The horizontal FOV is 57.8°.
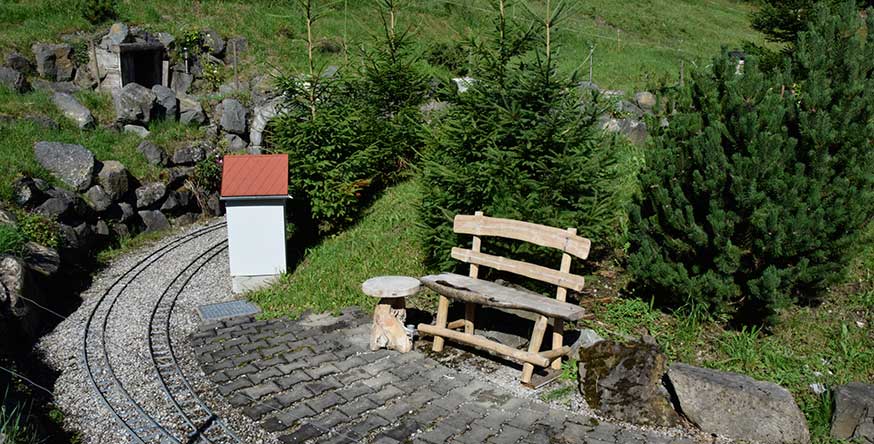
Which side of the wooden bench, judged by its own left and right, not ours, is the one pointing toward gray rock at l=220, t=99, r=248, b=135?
right

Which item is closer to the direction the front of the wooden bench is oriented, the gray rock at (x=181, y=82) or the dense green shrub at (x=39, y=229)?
the dense green shrub

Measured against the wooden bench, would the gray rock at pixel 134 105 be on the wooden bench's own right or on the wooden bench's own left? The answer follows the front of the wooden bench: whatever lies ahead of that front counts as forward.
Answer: on the wooden bench's own right

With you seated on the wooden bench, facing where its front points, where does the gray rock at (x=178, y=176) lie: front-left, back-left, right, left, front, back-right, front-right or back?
right

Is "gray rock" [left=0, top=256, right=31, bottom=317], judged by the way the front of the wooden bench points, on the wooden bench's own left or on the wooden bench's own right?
on the wooden bench's own right

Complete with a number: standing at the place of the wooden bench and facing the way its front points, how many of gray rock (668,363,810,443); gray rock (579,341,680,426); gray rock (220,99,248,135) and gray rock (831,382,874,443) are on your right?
1

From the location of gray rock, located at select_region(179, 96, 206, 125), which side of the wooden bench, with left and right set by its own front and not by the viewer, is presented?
right

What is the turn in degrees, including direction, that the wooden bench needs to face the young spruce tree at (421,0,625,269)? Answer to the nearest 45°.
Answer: approximately 135° to its right

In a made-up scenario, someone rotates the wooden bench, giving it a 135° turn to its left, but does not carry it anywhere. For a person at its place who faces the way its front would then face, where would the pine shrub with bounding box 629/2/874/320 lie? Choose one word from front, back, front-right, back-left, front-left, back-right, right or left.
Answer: front

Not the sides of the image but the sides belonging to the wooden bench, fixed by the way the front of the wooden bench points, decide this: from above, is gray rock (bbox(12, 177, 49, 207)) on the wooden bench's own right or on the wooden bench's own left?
on the wooden bench's own right

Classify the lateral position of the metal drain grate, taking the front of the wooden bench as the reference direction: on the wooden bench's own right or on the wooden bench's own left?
on the wooden bench's own right

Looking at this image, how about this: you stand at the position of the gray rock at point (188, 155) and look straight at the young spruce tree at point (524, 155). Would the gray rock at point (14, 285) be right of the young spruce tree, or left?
right

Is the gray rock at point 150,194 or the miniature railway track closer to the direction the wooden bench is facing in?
the miniature railway track

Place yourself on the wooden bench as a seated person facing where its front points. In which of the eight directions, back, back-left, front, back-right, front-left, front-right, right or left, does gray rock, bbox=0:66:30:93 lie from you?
right
